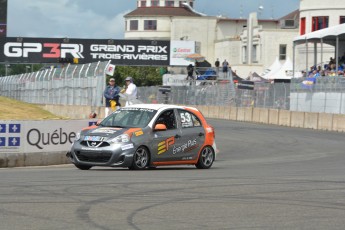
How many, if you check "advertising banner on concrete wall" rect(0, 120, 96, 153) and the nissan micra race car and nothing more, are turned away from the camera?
0

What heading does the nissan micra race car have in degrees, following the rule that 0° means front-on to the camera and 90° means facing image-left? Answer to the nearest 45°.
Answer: approximately 45°

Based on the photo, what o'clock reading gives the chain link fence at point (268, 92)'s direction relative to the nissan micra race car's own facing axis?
The chain link fence is roughly at 5 o'clock from the nissan micra race car.

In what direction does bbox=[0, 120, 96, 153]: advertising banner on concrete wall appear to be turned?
toward the camera

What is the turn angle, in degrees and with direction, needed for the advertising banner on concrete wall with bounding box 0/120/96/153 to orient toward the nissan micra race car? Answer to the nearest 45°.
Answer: approximately 45° to its left

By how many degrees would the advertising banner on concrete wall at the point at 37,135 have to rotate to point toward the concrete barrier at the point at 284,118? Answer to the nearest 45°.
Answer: approximately 135° to its left
